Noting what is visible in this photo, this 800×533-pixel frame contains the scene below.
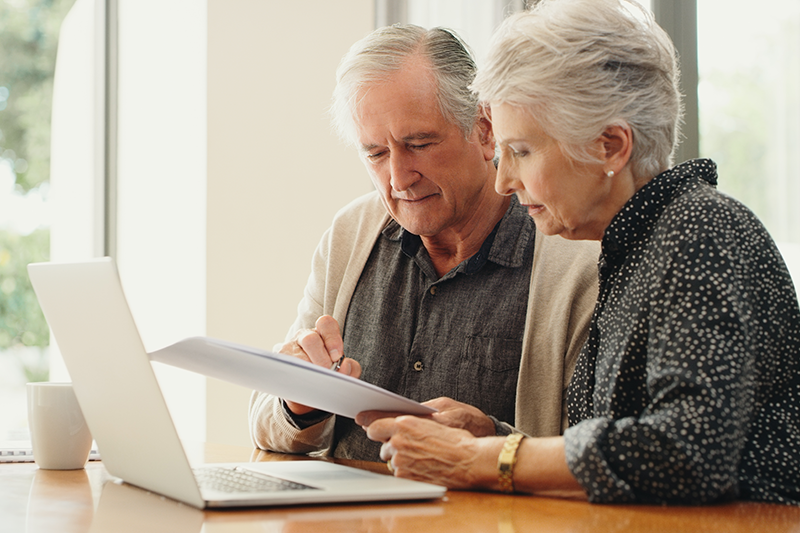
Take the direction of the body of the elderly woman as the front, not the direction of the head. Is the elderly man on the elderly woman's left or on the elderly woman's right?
on the elderly woman's right

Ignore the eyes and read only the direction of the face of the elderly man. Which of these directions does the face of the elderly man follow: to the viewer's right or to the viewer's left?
to the viewer's left

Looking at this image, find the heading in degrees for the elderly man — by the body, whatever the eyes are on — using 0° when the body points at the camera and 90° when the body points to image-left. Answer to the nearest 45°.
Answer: approximately 45°

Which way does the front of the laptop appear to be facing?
to the viewer's right

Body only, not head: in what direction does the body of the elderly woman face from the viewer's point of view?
to the viewer's left

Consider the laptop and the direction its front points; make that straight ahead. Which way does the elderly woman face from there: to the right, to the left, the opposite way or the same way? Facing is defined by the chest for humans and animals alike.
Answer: the opposite way

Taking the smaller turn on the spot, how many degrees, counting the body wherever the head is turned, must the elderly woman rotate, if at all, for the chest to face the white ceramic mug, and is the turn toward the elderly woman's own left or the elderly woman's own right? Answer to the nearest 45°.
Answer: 0° — they already face it
